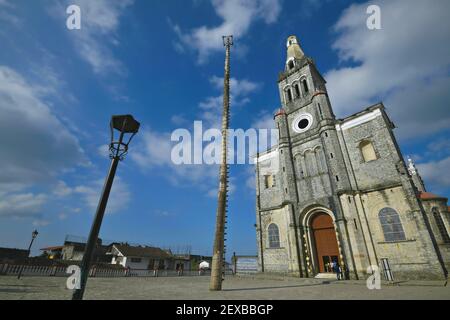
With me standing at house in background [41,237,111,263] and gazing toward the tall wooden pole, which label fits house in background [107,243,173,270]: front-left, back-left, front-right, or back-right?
front-left

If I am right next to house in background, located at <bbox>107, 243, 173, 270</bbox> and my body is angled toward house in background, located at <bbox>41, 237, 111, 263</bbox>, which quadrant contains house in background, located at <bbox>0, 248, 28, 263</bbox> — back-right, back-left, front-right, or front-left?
front-left

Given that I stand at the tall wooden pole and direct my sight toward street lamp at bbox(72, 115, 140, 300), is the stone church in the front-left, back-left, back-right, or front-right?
back-left

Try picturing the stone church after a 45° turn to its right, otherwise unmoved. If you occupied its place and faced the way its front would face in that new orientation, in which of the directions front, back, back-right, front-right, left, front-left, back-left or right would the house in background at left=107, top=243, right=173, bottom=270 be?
front

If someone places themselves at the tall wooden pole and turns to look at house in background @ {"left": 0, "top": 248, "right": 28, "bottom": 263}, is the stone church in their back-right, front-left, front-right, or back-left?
back-right

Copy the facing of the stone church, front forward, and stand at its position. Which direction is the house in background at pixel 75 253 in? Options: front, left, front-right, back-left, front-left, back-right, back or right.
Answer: front-right

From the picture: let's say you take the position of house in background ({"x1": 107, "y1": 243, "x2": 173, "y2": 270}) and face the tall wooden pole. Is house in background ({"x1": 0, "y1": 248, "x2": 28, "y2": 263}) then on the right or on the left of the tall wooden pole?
right

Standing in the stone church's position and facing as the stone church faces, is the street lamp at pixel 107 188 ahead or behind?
ahead

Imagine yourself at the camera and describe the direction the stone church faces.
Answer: facing the viewer and to the left of the viewer
